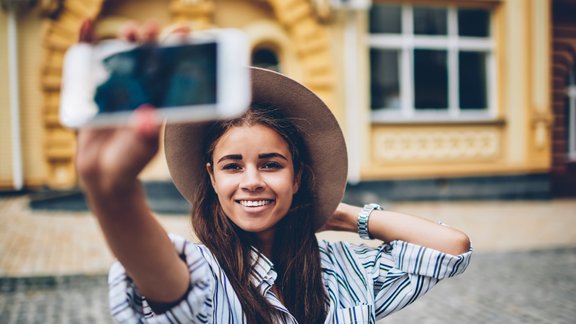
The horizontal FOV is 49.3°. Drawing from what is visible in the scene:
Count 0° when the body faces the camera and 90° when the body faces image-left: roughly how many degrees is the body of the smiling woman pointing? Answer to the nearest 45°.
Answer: approximately 0°
